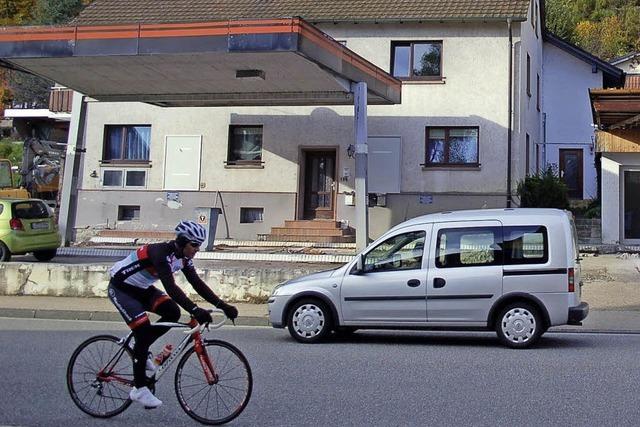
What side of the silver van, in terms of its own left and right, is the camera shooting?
left

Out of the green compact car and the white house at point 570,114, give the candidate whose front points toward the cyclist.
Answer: the white house

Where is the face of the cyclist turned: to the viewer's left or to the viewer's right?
to the viewer's right

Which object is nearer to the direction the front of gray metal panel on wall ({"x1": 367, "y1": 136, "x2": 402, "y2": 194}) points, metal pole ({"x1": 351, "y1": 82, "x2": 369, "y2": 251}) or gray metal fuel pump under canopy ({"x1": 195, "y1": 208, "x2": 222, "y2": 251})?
the metal pole

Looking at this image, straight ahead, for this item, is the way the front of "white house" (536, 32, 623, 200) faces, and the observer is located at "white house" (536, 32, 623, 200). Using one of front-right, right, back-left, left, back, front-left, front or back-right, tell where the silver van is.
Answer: front

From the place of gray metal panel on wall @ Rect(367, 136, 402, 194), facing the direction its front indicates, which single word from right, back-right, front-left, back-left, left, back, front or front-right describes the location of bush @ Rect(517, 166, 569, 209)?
left

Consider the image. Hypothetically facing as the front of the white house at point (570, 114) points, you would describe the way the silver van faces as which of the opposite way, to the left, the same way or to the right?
to the right

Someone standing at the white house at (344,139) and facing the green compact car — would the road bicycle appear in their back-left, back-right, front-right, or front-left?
front-left

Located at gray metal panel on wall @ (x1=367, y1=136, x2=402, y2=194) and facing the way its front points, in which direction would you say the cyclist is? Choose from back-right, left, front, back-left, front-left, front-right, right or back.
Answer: front

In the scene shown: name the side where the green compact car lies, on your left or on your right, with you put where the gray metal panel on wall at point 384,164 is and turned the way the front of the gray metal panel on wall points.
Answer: on your right

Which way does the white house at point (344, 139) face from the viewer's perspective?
toward the camera

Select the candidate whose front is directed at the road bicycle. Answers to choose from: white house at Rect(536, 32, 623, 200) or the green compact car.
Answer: the white house

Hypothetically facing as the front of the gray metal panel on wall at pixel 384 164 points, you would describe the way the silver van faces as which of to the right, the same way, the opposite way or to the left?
to the right

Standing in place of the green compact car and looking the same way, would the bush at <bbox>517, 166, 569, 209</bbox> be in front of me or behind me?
behind

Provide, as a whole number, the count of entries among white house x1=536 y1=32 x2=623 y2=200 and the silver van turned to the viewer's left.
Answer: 1

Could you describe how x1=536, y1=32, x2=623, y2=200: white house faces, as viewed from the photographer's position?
facing the viewer

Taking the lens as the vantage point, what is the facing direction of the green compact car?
facing away from the viewer and to the left of the viewer

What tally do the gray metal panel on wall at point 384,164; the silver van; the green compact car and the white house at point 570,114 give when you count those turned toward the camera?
2
